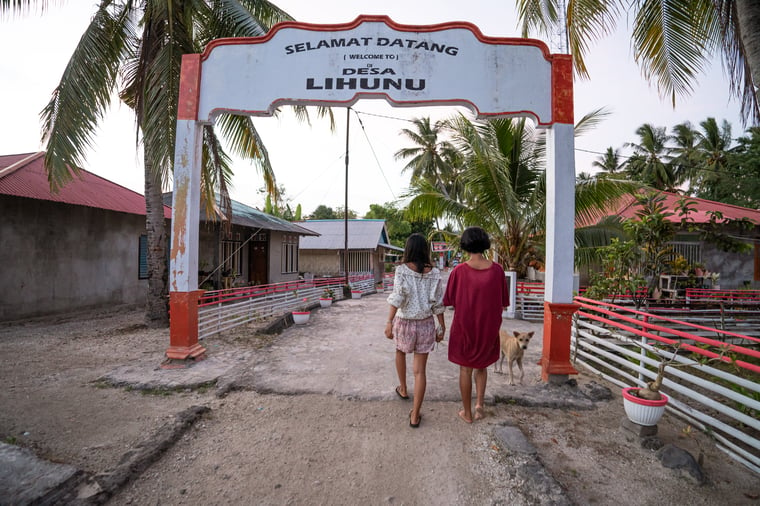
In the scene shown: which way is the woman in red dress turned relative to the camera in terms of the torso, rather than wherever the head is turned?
away from the camera

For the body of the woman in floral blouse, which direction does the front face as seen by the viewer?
away from the camera

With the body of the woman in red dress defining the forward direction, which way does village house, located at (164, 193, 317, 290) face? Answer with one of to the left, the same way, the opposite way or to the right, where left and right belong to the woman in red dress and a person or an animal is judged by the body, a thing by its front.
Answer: to the right

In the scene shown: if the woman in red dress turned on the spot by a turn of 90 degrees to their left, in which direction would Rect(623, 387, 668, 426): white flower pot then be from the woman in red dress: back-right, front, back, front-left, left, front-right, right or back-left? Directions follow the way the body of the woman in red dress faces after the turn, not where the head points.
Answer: back

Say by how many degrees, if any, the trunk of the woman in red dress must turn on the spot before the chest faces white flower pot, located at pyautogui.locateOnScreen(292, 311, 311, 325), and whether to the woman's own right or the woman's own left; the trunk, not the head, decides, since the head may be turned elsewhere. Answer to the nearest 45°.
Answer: approximately 45° to the woman's own left

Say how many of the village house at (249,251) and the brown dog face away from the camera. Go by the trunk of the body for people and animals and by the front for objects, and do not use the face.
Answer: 0

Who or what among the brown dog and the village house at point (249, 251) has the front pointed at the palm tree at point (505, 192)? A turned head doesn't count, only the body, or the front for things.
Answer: the village house

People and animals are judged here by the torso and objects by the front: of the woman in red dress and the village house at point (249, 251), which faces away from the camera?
the woman in red dress

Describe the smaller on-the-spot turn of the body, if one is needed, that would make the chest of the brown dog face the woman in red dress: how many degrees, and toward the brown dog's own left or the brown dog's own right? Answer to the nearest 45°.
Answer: approximately 45° to the brown dog's own right

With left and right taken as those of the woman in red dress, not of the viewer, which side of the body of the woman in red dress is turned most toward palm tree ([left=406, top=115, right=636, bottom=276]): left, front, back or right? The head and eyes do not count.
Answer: front

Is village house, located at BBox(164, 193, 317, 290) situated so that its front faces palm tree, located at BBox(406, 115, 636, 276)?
yes

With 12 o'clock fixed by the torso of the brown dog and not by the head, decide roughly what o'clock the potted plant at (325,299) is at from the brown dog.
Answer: The potted plant is roughly at 6 o'clock from the brown dog.

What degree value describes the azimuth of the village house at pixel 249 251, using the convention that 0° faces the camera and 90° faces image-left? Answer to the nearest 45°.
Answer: approximately 315°

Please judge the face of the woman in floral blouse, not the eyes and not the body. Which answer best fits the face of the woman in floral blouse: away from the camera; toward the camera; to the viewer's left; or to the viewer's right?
away from the camera

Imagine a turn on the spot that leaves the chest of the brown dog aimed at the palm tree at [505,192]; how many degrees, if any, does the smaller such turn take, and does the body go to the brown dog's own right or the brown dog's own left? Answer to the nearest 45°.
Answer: approximately 135° to the brown dog's own left

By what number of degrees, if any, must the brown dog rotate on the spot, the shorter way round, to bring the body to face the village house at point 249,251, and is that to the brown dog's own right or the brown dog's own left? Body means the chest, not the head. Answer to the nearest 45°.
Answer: approximately 180°

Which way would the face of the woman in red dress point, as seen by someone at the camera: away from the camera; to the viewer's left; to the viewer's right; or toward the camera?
away from the camera

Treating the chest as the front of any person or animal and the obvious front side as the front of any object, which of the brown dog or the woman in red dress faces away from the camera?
the woman in red dress

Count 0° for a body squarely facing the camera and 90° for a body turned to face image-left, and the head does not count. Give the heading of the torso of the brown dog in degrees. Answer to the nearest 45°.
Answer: approximately 315°
